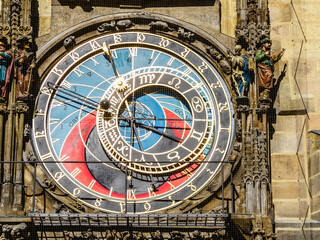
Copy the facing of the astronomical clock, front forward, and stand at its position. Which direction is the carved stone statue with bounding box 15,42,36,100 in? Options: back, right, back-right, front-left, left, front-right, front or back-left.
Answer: right

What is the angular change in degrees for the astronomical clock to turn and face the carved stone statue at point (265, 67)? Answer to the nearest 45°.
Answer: approximately 90° to its left

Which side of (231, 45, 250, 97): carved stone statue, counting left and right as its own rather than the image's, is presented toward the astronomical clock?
right

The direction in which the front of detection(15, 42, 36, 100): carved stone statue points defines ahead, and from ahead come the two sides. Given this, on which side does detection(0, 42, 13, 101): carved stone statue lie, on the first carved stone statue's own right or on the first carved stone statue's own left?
on the first carved stone statue's own right

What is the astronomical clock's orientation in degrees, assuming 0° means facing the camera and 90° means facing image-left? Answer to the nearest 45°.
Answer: approximately 0°

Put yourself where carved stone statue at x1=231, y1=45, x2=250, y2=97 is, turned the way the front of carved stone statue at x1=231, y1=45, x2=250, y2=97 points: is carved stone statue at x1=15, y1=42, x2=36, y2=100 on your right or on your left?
on your right

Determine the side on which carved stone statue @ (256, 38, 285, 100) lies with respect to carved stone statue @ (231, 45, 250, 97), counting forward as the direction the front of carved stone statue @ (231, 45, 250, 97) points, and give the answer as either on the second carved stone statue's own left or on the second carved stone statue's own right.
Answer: on the second carved stone statue's own left

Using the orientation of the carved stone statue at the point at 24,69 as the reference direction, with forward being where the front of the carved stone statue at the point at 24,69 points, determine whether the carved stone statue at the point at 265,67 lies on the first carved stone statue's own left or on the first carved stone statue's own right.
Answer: on the first carved stone statue's own left
